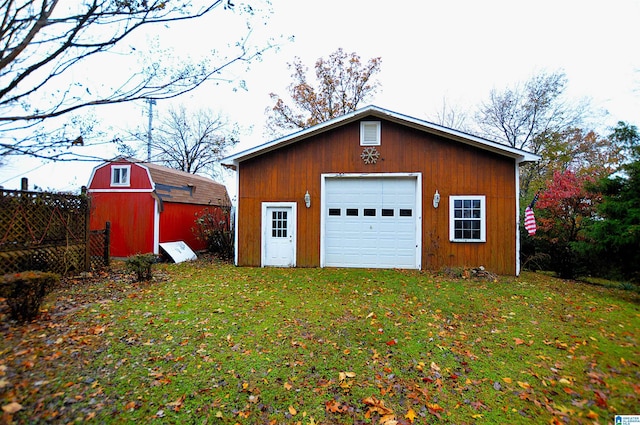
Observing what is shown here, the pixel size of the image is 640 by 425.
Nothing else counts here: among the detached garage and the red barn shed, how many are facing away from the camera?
0

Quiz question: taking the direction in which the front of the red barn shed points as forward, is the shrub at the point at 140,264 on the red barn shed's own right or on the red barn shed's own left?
on the red barn shed's own left

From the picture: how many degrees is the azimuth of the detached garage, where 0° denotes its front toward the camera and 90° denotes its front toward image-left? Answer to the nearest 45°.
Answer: approximately 0°

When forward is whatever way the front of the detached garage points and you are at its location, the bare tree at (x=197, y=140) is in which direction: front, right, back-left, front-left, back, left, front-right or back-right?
back-right

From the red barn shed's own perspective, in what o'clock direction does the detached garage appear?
The detached garage is roughly at 9 o'clock from the red barn shed.

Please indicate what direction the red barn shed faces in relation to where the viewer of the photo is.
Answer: facing the viewer and to the left of the viewer

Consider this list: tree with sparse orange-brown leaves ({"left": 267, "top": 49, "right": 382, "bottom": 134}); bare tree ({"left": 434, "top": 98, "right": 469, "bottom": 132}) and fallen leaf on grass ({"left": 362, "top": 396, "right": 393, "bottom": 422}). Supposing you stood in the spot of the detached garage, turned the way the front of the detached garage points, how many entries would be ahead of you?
1

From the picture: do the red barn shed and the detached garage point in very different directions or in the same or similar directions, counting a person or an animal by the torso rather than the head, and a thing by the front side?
same or similar directions

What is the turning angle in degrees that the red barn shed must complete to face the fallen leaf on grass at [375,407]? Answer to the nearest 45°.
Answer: approximately 45° to its left

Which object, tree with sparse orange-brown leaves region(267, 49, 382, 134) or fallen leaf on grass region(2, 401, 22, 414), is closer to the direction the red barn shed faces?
the fallen leaf on grass

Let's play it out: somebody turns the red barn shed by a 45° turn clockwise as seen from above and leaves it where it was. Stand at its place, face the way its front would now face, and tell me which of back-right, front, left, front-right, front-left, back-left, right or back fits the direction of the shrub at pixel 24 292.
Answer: left

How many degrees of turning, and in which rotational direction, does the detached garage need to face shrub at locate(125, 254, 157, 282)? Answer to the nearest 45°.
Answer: approximately 45° to its right

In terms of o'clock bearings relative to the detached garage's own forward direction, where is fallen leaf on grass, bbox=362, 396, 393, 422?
The fallen leaf on grass is roughly at 12 o'clock from the detached garage.

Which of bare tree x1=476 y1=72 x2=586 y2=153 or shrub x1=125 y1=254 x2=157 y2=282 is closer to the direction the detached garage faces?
the shrub
